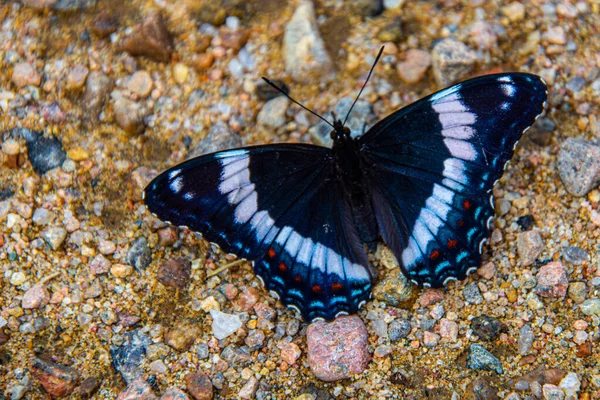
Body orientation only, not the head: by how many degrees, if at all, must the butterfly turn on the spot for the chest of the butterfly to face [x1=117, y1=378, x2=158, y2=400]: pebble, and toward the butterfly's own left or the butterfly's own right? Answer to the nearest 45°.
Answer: approximately 135° to the butterfly's own left

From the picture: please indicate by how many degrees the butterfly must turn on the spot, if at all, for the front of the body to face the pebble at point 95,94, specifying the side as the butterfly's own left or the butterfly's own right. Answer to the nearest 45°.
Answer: approximately 45° to the butterfly's own left

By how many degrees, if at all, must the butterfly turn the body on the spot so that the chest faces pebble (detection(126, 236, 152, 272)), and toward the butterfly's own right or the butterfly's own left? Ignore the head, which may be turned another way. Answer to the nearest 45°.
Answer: approximately 90° to the butterfly's own left

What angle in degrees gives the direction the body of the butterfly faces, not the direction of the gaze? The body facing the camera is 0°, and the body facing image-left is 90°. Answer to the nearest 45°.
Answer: approximately 180°

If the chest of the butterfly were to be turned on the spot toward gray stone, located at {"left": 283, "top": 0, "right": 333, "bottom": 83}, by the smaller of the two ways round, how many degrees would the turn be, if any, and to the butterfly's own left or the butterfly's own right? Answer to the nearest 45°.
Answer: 0° — it already faces it

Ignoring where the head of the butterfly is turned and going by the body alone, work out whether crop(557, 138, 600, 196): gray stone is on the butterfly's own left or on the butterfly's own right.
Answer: on the butterfly's own right

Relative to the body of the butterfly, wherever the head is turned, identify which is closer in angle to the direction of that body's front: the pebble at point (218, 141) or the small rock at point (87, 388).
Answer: the pebble

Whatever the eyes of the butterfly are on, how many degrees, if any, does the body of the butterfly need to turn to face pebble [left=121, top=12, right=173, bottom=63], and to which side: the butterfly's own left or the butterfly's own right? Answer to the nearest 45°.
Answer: approximately 45° to the butterfly's own left

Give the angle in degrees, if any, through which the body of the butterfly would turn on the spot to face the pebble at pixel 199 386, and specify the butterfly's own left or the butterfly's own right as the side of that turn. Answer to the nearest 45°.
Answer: approximately 135° to the butterfly's own left

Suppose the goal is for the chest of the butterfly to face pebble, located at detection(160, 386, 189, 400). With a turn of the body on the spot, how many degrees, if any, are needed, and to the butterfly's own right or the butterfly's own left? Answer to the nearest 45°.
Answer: approximately 135° to the butterfly's own left

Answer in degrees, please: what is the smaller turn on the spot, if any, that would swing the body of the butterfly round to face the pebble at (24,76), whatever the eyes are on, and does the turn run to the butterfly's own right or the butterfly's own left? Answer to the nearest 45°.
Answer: approximately 45° to the butterfly's own left
